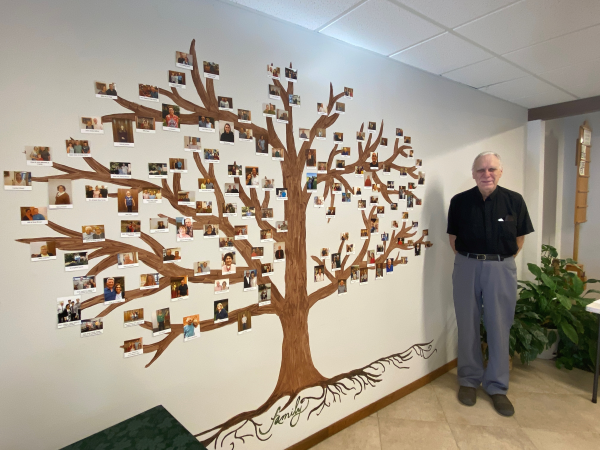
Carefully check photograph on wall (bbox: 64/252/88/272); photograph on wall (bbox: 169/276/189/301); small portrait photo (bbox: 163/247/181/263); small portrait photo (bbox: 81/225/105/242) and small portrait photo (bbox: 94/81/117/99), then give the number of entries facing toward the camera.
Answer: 5

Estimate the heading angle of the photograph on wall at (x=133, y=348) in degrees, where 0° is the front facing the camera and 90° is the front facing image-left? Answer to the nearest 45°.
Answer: approximately 315°

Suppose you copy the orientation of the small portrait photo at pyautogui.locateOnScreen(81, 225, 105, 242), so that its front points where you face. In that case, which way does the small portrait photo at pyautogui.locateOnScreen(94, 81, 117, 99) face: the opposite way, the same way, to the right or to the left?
the same way

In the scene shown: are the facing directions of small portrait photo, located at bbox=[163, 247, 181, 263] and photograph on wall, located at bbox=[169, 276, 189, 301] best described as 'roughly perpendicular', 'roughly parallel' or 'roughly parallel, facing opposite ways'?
roughly parallel

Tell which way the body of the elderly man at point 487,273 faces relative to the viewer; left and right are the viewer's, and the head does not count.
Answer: facing the viewer

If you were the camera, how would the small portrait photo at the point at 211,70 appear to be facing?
facing the viewer and to the right of the viewer

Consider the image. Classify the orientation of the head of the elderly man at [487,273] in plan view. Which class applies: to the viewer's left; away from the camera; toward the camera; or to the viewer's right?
toward the camera

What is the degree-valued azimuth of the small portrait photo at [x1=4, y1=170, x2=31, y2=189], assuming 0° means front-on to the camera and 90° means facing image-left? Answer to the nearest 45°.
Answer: approximately 0°

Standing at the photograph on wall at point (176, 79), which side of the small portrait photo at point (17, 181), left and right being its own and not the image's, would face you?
left

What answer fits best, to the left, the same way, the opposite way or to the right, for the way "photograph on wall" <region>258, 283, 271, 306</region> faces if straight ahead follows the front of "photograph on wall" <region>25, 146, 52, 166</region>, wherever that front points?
the same way

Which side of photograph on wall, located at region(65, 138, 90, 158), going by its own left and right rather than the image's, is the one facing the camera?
front
